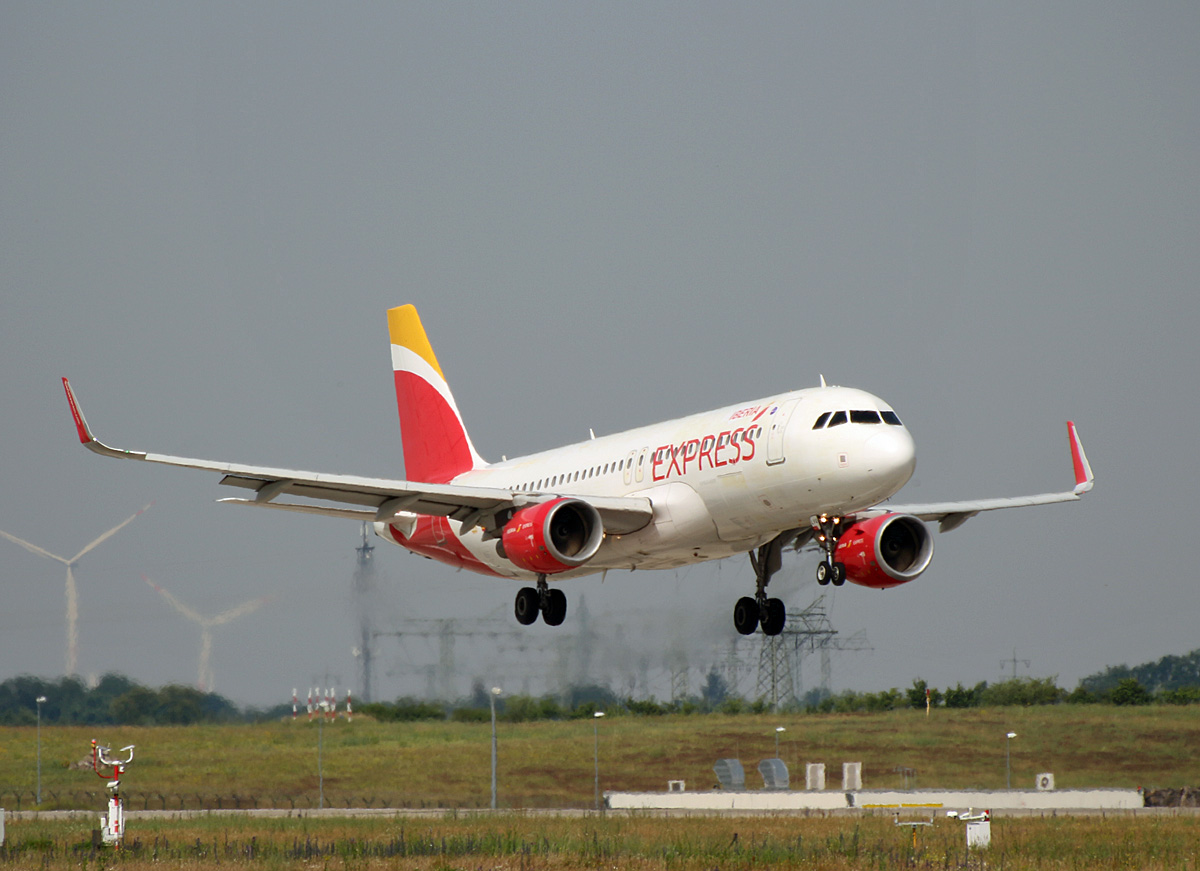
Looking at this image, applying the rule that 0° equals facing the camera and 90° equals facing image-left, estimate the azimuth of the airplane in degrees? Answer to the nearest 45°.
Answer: approximately 315°
